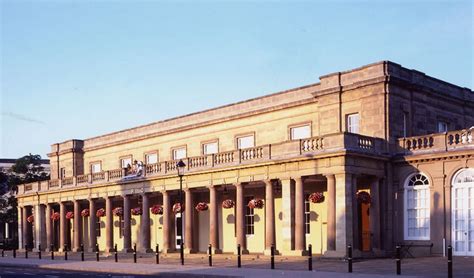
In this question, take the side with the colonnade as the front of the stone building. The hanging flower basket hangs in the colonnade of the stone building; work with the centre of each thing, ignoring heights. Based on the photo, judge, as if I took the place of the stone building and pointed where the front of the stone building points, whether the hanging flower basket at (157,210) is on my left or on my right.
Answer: on my right

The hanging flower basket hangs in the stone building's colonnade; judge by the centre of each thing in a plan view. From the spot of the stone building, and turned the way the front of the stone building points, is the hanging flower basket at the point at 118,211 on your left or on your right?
on your right

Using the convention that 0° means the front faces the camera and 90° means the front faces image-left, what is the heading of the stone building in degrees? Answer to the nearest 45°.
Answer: approximately 45°
